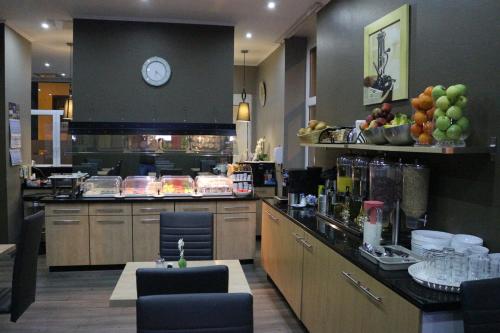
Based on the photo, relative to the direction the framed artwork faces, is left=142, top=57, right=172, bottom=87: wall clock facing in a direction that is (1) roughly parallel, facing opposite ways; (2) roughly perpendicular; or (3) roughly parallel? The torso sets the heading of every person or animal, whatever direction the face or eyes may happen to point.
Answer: roughly perpendicular

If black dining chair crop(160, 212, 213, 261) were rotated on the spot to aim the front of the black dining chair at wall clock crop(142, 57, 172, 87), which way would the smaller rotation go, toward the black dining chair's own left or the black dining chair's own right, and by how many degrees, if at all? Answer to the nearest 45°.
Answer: approximately 180°

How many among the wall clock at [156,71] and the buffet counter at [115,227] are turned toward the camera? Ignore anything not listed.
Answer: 2

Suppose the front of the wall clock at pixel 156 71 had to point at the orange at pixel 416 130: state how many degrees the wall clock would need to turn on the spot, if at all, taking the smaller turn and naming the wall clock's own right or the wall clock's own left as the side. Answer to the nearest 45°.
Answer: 0° — it already faces it

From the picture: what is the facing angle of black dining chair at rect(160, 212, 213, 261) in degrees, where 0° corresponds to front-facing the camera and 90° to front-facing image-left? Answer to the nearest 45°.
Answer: approximately 0°

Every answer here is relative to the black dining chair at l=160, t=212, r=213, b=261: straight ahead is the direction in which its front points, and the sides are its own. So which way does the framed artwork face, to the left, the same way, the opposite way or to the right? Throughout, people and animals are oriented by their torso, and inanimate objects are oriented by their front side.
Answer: to the right

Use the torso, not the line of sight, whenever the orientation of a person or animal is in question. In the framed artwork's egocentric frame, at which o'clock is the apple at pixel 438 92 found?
The apple is roughly at 10 o'clock from the framed artwork.

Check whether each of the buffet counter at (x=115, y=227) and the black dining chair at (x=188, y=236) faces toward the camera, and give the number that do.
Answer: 2

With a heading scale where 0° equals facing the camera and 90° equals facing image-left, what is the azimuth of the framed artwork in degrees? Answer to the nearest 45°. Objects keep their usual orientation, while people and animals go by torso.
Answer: approximately 45°

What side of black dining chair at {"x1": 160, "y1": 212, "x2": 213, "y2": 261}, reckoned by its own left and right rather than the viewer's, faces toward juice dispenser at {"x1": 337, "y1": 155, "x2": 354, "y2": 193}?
left

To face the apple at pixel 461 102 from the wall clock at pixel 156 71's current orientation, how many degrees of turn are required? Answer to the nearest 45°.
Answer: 0° — it already faces it
